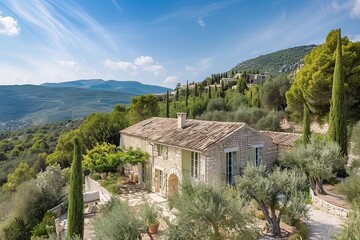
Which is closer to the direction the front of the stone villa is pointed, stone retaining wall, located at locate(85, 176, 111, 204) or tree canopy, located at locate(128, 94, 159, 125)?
the stone retaining wall

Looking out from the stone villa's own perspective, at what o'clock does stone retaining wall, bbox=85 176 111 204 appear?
The stone retaining wall is roughly at 2 o'clock from the stone villa.

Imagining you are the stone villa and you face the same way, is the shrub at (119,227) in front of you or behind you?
in front

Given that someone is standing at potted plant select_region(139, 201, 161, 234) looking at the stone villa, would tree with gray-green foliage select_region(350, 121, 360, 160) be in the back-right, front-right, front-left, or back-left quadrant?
front-right

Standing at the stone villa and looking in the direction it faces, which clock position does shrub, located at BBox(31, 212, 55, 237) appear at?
The shrub is roughly at 1 o'clock from the stone villa.

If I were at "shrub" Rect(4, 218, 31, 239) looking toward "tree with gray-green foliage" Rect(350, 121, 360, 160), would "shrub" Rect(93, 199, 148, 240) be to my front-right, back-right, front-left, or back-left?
front-right

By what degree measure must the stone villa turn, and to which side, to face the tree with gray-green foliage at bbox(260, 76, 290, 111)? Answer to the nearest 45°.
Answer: approximately 180°

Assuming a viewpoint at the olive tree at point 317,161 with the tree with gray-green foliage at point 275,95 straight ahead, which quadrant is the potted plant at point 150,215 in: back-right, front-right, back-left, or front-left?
back-left

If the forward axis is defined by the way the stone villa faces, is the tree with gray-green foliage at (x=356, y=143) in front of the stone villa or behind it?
behind

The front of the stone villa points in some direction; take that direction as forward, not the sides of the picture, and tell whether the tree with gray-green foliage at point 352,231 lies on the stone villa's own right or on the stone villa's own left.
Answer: on the stone villa's own left

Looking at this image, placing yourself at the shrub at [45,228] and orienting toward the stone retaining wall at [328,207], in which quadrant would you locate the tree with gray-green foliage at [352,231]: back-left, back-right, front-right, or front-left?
front-right

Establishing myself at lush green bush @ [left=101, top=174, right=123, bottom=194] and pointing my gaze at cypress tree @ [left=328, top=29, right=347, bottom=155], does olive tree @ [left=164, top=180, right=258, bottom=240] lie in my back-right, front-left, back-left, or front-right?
front-right
